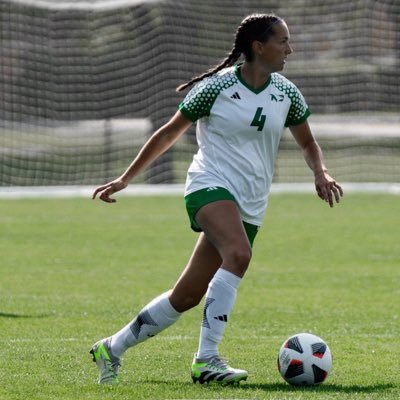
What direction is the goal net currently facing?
toward the camera

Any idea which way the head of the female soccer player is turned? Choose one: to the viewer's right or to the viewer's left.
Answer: to the viewer's right

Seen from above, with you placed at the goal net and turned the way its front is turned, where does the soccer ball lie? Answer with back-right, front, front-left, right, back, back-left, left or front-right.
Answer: front

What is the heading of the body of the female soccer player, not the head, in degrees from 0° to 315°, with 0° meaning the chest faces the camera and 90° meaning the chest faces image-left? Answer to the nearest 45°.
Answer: approximately 315°

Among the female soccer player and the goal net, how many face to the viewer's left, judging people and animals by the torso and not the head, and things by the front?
0

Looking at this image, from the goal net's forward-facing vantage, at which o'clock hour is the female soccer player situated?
The female soccer player is roughly at 12 o'clock from the goal net.

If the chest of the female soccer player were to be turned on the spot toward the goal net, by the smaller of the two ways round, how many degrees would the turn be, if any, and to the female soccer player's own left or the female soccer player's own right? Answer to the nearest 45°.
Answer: approximately 135° to the female soccer player's own left
